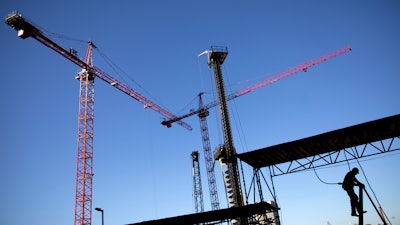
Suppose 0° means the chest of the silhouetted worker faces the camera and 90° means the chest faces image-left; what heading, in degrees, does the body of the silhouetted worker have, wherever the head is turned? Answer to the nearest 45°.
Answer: approximately 270°
